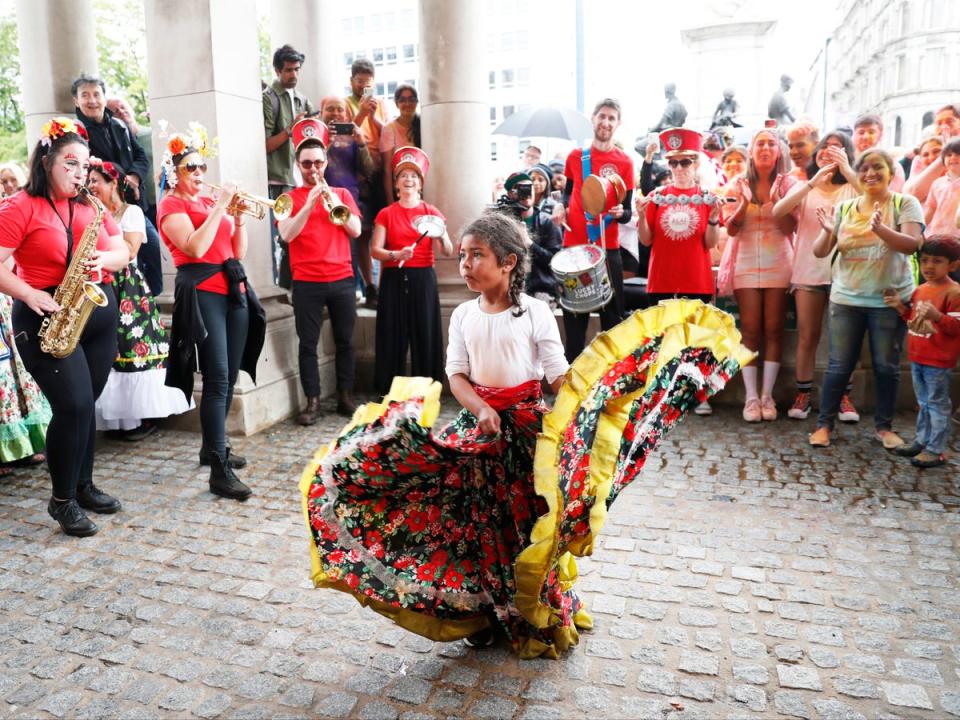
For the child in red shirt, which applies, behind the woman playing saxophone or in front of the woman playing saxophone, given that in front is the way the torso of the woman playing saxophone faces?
in front

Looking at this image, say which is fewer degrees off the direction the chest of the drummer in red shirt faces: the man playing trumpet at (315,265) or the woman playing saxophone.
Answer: the woman playing saxophone

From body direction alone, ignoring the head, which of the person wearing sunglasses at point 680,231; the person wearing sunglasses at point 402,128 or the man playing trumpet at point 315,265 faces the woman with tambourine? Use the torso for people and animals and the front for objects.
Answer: the person wearing sunglasses at point 402,128

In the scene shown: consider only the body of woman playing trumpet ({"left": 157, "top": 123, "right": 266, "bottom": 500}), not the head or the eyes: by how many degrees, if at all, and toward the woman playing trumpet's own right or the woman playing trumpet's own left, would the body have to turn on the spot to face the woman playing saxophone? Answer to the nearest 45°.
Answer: approximately 90° to the woman playing trumpet's own right

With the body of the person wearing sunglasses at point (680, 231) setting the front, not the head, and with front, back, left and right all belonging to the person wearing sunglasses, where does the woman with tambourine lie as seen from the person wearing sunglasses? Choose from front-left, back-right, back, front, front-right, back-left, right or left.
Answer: right

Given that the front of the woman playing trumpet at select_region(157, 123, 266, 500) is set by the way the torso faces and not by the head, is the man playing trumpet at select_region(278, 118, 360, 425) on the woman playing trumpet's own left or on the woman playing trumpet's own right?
on the woman playing trumpet's own left

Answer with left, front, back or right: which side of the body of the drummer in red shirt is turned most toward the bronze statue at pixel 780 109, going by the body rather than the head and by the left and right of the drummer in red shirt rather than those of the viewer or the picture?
back

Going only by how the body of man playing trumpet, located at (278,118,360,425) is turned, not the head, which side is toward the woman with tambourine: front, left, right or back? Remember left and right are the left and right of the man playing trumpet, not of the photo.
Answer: left

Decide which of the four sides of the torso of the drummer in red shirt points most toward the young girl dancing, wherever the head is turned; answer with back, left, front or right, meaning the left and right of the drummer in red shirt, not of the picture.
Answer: front

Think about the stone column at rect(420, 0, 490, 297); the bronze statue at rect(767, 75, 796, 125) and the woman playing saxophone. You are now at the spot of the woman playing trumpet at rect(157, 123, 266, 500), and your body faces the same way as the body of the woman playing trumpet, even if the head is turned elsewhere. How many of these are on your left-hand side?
2
